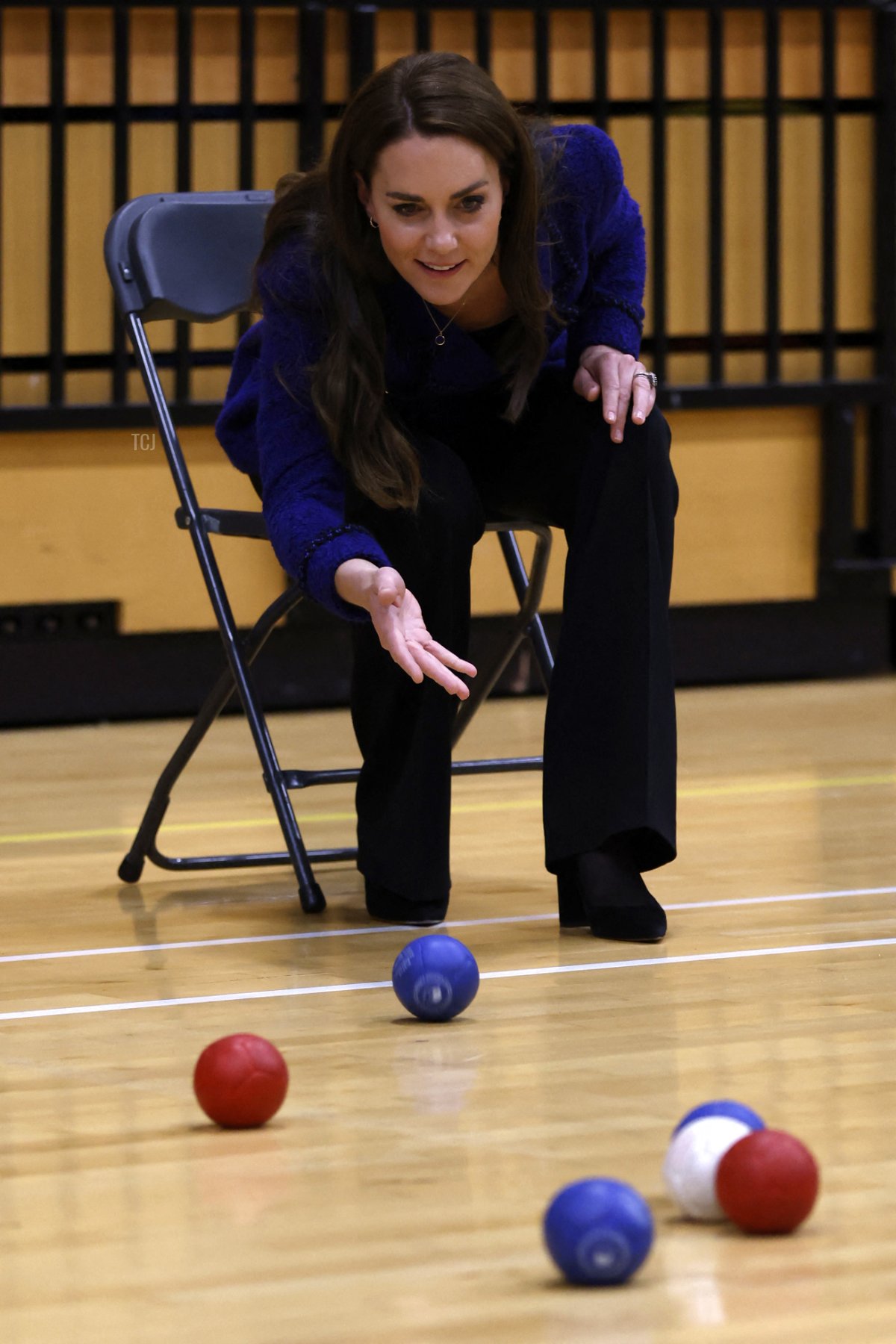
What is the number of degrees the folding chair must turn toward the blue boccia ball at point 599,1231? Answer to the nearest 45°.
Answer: approximately 45° to its right

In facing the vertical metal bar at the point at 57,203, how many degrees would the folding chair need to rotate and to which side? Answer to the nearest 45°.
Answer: approximately 135° to its left

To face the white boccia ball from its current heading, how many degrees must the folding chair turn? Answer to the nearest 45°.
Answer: approximately 45° to its right

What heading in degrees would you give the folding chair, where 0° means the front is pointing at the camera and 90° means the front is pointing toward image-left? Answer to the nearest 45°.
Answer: approximately 315°

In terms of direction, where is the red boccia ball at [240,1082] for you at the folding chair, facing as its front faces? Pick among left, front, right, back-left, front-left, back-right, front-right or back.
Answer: front-right

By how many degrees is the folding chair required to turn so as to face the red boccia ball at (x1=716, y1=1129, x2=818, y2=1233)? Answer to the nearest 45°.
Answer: approximately 45° to its right
